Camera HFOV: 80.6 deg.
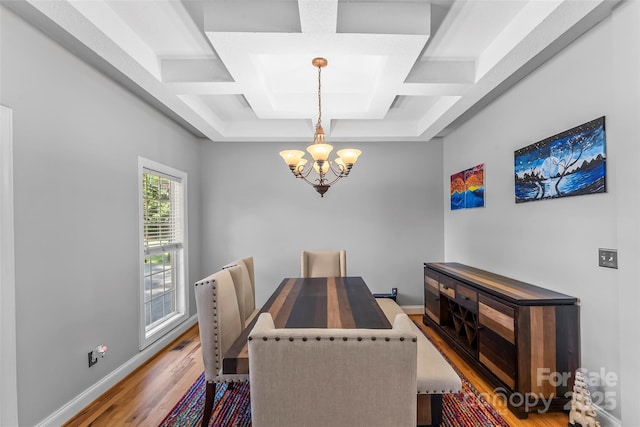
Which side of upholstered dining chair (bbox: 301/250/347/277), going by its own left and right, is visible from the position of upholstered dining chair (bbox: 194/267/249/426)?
front

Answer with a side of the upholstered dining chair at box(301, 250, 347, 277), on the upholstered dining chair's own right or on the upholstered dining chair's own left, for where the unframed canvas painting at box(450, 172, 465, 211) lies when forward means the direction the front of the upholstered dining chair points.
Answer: on the upholstered dining chair's own left

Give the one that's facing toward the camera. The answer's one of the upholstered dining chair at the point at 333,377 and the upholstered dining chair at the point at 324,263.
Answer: the upholstered dining chair at the point at 324,263

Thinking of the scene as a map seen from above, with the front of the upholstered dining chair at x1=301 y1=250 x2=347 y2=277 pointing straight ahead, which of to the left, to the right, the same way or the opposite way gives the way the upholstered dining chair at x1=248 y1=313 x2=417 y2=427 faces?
the opposite way

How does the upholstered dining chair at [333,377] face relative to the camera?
away from the camera

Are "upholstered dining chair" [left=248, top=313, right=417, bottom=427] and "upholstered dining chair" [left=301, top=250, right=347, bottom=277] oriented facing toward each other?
yes

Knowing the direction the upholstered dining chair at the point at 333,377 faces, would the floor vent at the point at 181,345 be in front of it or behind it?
in front

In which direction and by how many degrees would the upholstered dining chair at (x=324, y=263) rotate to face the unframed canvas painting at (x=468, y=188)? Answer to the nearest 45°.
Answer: approximately 90° to its left

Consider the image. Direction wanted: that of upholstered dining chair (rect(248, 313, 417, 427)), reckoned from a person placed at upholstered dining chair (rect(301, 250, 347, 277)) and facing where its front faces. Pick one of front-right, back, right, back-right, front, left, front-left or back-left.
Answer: front

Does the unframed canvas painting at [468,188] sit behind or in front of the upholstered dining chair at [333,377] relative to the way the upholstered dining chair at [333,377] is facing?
in front

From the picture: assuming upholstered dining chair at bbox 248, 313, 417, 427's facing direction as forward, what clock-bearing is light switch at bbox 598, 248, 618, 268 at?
The light switch is roughly at 2 o'clock from the upholstered dining chair.

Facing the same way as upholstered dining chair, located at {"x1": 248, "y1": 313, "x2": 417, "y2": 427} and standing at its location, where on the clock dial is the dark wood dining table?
The dark wood dining table is roughly at 12 o'clock from the upholstered dining chair.

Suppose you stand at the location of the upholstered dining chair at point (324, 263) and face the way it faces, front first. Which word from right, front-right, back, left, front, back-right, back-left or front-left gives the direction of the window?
right

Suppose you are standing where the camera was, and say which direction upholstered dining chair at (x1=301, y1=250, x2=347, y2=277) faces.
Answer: facing the viewer

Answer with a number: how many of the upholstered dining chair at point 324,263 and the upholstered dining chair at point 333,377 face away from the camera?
1
